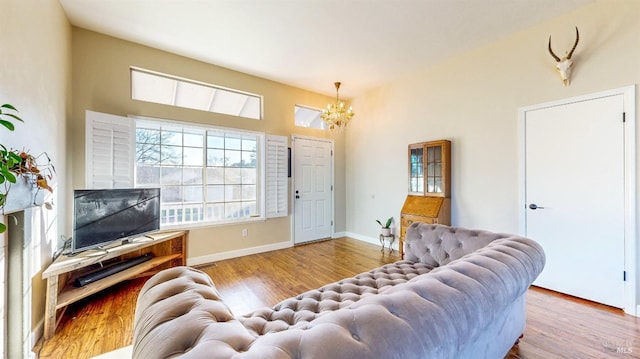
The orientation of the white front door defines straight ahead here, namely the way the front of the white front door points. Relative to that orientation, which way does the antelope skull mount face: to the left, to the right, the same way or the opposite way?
to the right

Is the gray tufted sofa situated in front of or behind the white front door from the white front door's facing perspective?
in front

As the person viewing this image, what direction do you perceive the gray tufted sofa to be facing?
facing away from the viewer and to the left of the viewer

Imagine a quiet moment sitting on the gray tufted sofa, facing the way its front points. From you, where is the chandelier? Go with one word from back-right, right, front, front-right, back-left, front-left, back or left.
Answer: front-right

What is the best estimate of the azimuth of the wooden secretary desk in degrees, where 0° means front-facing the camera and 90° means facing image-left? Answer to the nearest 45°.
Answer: approximately 45°

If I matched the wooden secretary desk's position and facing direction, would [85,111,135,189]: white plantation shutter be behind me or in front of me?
in front

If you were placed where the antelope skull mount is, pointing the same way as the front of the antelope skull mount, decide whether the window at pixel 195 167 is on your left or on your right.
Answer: on your right

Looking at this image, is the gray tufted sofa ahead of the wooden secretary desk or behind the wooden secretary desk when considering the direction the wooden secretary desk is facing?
ahead

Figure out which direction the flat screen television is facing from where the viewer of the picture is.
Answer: facing the viewer and to the right of the viewer

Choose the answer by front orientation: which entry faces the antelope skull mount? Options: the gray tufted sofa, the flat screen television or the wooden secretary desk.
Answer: the flat screen television

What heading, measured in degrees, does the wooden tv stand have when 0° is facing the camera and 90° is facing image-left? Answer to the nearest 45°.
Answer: approximately 315°

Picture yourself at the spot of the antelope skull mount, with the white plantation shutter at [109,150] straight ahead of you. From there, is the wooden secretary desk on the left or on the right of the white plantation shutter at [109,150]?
right

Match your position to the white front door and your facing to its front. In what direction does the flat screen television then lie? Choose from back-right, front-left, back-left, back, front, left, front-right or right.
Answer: right

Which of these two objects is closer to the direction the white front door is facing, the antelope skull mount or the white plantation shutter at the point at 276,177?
the antelope skull mount

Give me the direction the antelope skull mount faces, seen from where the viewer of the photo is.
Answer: facing the viewer

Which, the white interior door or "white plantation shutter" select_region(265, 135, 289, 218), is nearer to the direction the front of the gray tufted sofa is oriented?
the white plantation shutter

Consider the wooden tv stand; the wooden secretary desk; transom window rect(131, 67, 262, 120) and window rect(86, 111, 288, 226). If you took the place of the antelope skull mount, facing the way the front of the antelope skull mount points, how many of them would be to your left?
0

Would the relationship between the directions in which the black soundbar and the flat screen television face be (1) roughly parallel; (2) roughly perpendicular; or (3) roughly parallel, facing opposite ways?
roughly parallel
